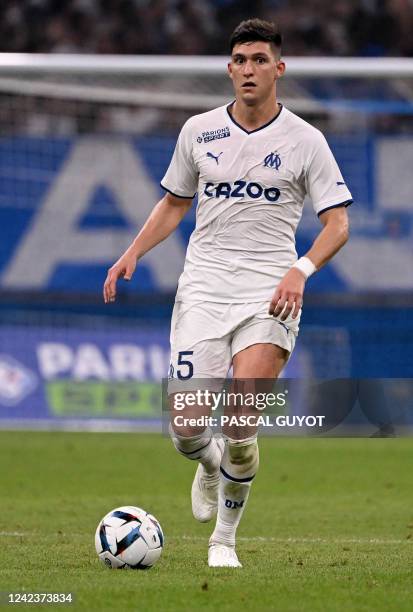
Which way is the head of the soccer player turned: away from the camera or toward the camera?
toward the camera

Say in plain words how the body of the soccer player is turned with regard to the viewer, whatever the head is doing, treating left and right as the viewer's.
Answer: facing the viewer

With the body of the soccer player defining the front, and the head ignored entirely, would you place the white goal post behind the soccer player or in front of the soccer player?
behind
